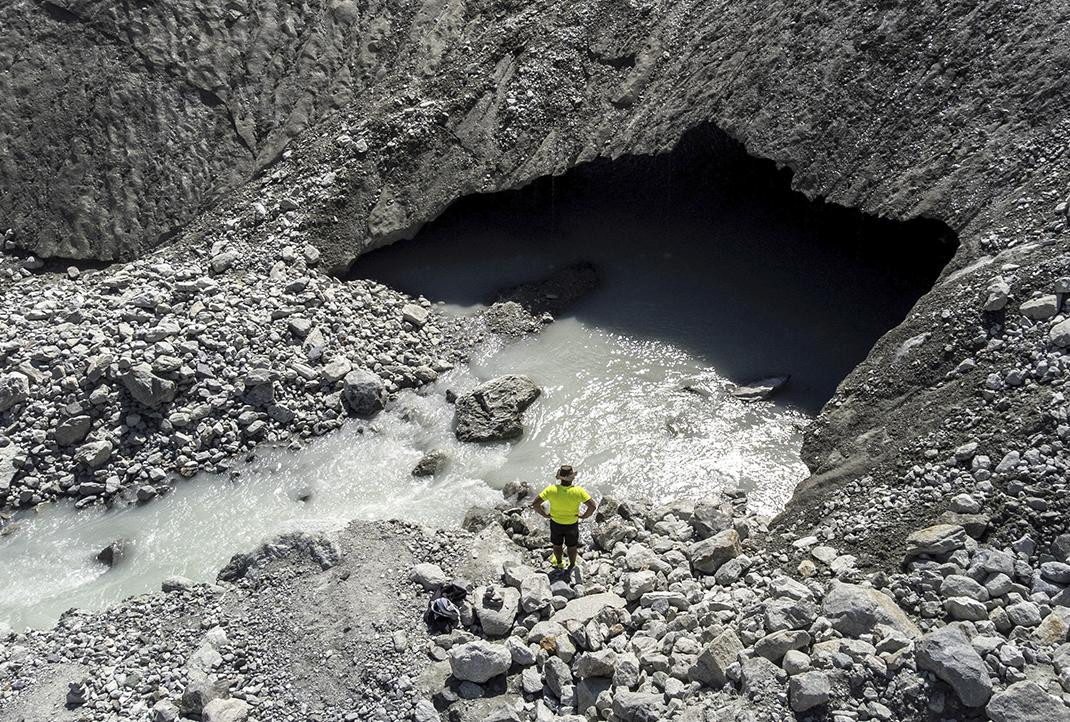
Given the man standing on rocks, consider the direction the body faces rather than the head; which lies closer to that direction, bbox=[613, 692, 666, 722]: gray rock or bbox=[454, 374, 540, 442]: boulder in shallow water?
the boulder in shallow water

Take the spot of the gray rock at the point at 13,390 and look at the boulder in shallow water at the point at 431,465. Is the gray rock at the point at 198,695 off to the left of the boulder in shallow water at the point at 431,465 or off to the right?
right

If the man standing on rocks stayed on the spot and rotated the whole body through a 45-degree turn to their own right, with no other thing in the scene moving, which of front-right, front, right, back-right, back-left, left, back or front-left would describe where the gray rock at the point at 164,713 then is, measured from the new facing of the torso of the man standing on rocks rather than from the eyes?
back

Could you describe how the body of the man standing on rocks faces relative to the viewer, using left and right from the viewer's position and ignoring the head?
facing away from the viewer

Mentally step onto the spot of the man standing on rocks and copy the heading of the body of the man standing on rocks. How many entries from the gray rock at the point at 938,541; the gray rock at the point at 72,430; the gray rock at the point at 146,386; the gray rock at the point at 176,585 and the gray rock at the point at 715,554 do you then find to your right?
2

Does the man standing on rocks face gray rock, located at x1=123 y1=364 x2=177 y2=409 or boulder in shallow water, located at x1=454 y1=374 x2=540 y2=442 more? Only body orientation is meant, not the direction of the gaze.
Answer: the boulder in shallow water

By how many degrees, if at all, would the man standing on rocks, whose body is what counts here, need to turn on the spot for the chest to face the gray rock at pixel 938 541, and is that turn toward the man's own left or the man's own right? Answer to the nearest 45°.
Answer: approximately 90° to the man's own right

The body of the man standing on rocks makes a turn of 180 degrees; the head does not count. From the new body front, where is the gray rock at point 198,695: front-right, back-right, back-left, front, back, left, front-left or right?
front-right

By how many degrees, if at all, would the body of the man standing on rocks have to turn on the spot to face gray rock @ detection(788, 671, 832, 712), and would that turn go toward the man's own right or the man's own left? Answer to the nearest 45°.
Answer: approximately 135° to the man's own right

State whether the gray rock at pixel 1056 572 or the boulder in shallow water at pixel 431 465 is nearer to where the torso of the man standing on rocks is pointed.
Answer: the boulder in shallow water

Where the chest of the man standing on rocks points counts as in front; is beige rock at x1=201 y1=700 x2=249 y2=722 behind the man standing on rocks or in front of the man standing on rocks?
behind

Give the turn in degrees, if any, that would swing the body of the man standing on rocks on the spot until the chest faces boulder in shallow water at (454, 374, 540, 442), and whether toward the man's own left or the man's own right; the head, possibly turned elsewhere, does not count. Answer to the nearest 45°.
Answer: approximately 45° to the man's own left

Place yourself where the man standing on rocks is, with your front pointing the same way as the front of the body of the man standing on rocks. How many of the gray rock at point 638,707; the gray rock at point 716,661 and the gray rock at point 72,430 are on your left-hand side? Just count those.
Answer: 1

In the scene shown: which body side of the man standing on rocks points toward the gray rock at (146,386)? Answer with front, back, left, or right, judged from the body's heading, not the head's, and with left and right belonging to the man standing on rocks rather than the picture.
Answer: left

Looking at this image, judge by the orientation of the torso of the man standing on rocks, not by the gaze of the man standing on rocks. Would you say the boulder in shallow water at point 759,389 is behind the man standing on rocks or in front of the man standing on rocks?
in front

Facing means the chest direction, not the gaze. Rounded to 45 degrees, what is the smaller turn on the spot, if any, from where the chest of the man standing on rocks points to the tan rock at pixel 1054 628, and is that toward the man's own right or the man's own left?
approximately 90° to the man's own right

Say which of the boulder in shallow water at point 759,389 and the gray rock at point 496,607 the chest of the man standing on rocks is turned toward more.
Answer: the boulder in shallow water
